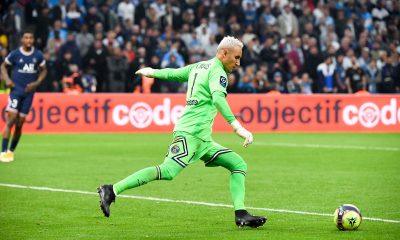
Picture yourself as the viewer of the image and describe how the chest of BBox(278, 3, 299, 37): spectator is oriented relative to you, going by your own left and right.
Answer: facing the viewer

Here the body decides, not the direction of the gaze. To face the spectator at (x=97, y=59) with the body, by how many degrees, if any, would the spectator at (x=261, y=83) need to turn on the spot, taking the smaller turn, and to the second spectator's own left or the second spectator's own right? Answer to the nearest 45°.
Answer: approximately 90° to the second spectator's own right

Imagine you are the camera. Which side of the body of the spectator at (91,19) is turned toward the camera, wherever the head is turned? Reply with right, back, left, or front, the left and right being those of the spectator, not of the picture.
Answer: front

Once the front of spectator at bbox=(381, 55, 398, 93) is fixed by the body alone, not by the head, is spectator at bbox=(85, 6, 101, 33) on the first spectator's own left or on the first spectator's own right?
on the first spectator's own right

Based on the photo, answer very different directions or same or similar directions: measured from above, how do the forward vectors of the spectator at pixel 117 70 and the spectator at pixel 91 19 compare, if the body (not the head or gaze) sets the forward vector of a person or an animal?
same or similar directions

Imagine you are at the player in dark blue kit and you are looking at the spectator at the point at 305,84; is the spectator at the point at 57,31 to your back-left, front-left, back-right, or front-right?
front-left

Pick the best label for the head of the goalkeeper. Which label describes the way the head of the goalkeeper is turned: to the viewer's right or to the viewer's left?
to the viewer's right

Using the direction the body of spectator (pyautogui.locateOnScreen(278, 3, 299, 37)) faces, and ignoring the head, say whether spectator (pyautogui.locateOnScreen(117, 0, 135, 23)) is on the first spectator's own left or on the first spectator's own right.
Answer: on the first spectator's own right

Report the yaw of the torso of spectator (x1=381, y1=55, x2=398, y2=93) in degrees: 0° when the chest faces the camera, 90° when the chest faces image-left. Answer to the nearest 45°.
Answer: approximately 0°

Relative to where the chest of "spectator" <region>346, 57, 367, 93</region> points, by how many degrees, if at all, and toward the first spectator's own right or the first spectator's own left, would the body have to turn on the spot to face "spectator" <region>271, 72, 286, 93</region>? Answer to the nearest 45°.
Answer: approximately 45° to the first spectator's own right

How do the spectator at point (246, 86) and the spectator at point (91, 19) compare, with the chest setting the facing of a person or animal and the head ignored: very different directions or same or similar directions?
same or similar directions

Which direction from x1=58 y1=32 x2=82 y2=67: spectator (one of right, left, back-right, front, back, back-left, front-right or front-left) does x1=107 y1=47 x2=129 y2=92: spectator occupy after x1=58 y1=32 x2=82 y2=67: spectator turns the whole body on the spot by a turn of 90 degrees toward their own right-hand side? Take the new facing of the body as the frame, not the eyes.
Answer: back

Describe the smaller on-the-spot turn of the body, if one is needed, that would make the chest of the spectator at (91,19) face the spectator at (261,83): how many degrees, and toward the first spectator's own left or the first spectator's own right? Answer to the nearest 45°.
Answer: approximately 90° to the first spectator's own left

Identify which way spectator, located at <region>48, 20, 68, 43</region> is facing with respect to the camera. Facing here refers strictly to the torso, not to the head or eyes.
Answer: toward the camera

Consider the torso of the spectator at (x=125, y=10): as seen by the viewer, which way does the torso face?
toward the camera
